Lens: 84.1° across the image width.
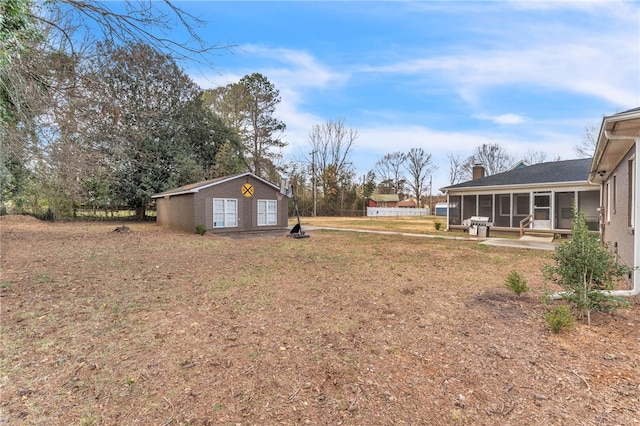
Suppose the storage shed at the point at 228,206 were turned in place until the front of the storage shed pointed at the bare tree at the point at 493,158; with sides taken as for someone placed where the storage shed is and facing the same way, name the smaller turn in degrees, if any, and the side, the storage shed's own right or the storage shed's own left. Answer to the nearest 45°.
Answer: approximately 90° to the storage shed's own left

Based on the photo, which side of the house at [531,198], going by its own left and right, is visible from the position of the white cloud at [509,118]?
back

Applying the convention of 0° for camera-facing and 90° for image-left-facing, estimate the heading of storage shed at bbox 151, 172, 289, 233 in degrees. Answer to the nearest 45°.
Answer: approximately 315°

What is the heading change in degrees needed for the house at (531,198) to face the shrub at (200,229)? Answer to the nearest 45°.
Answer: approximately 45° to its right

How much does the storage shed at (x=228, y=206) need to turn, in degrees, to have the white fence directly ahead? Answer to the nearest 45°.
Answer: approximately 90° to its left

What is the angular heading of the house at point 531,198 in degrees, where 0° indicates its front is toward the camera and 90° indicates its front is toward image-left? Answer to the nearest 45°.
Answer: approximately 0°

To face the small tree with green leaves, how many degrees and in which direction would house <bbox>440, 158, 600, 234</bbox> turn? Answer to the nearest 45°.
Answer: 0° — it already faces it

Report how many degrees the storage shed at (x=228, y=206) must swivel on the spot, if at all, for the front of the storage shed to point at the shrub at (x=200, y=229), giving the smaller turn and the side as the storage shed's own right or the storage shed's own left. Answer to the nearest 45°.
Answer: approximately 90° to the storage shed's own right

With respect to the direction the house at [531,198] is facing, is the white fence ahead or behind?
behind
